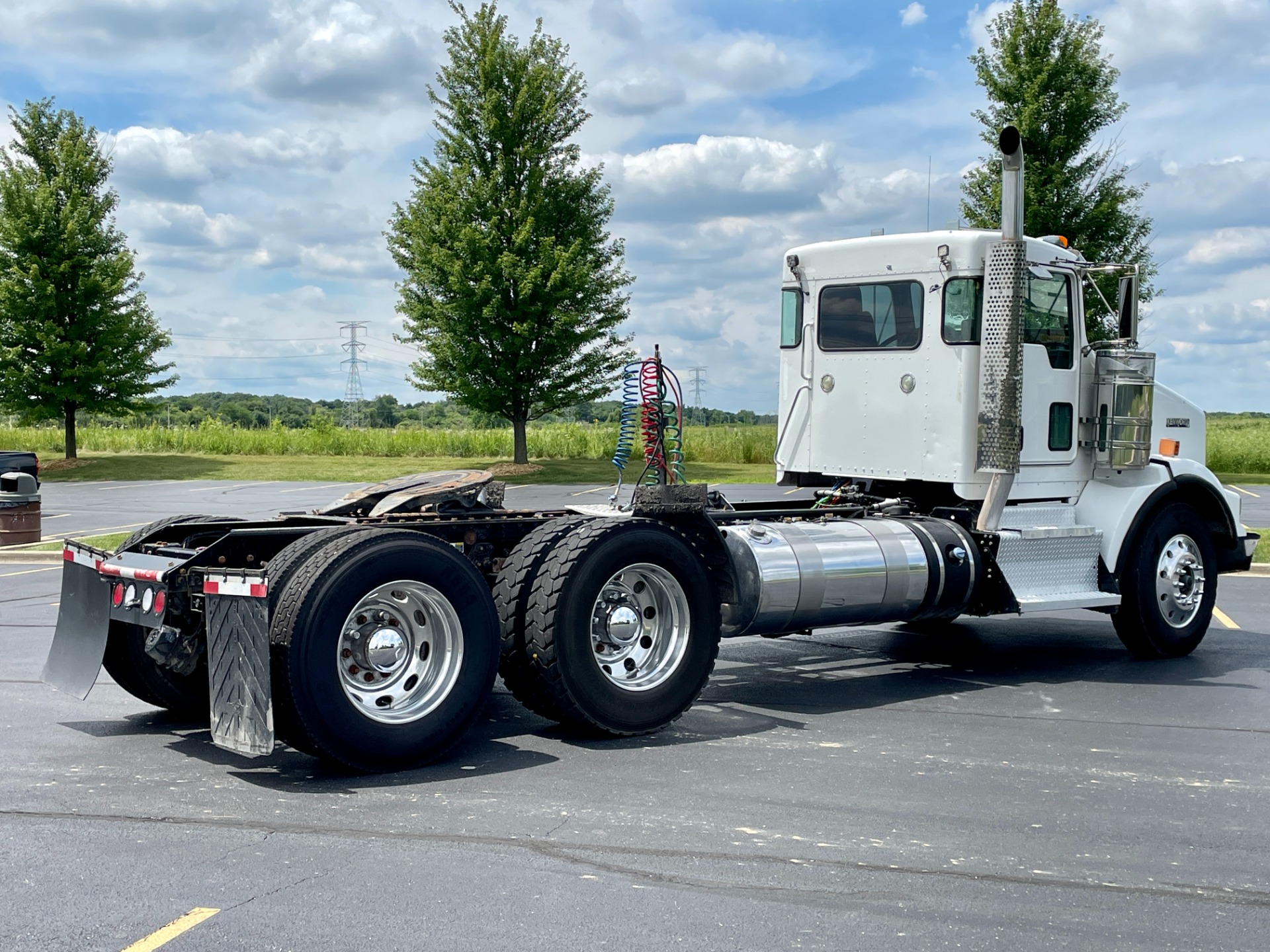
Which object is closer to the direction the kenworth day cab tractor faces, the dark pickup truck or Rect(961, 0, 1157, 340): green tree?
the green tree

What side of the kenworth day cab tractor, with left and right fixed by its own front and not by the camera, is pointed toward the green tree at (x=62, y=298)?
left

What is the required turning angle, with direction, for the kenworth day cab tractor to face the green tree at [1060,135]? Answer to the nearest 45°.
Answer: approximately 45° to its left

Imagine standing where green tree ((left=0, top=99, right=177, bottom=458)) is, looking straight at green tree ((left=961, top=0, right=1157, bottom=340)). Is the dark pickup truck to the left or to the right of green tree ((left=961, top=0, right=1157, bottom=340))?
right

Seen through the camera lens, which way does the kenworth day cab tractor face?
facing away from the viewer and to the right of the viewer

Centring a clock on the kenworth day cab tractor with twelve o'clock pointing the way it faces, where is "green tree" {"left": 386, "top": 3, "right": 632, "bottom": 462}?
The green tree is roughly at 10 o'clock from the kenworth day cab tractor.
